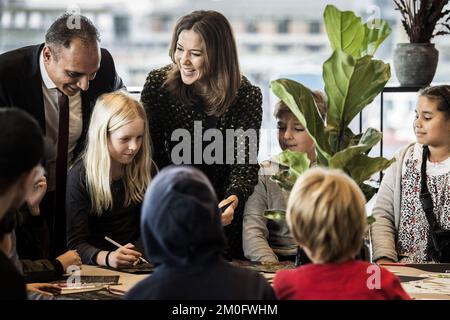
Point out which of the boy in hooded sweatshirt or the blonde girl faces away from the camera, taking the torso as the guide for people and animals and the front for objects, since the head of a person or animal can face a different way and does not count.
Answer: the boy in hooded sweatshirt

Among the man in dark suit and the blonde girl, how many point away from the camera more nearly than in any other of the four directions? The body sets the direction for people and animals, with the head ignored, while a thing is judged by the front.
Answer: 0

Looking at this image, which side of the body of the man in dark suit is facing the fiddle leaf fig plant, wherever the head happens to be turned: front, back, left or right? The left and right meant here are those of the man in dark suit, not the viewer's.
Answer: left

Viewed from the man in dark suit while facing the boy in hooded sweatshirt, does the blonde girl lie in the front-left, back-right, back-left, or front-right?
front-left

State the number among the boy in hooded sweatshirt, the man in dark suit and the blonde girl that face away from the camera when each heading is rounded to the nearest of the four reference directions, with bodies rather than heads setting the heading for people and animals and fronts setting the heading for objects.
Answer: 1

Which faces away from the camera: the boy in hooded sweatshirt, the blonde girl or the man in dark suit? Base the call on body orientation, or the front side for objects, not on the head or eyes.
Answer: the boy in hooded sweatshirt

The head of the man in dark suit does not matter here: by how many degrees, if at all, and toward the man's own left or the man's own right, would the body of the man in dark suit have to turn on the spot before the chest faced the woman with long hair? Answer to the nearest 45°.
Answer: approximately 45° to the man's own left

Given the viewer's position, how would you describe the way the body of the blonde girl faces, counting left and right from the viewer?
facing the viewer and to the right of the viewer

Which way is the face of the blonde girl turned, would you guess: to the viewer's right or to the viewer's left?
to the viewer's right

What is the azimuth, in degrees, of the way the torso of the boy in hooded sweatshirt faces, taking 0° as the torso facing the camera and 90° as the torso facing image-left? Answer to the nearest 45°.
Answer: approximately 180°

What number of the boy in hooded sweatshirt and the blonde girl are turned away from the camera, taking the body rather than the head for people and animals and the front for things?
1

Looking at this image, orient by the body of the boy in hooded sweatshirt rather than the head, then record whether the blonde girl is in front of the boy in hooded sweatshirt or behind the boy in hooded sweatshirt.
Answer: in front

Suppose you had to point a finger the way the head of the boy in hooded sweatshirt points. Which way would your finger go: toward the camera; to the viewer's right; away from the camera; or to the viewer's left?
away from the camera

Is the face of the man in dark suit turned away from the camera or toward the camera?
toward the camera

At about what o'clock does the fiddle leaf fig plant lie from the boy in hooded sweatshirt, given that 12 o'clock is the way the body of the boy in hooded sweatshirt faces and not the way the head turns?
The fiddle leaf fig plant is roughly at 1 o'clock from the boy in hooded sweatshirt.

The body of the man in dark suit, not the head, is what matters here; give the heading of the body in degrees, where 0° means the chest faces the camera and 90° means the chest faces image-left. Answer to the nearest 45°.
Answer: approximately 315°

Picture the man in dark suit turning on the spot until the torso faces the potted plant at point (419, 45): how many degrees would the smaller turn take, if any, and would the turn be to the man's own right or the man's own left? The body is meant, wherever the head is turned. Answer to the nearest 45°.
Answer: approximately 90° to the man's own left

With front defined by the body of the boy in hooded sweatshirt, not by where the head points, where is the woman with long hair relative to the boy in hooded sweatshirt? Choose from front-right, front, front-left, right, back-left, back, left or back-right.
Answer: front
